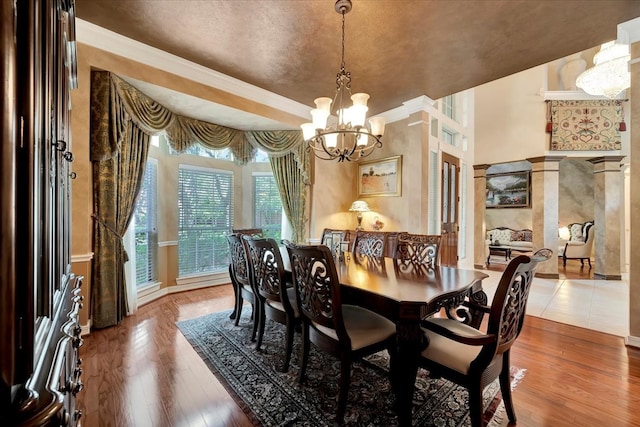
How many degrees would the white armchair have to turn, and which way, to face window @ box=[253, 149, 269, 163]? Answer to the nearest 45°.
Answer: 0° — it already faces it

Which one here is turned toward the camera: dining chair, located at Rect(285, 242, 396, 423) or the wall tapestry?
the wall tapestry

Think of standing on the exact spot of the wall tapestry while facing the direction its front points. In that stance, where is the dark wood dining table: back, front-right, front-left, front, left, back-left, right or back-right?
front

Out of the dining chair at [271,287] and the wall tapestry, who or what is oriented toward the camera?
the wall tapestry

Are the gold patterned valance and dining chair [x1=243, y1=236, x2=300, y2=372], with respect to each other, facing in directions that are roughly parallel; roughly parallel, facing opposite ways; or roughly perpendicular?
roughly perpendicular

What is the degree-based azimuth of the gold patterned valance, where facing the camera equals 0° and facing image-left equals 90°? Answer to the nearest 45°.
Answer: approximately 315°

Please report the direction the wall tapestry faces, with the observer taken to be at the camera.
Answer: facing the viewer

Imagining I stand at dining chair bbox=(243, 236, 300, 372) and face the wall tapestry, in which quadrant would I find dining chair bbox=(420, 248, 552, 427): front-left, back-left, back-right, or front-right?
front-right

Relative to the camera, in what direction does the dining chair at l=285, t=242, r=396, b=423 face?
facing away from the viewer and to the right of the viewer

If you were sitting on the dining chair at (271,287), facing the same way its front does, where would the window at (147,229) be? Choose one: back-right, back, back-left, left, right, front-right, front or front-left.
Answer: left

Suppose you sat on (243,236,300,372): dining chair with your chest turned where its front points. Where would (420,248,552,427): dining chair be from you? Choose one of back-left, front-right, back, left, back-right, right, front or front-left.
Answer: right

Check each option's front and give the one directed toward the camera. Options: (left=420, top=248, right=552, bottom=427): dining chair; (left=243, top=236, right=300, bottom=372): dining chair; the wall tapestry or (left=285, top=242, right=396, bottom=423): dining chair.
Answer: the wall tapestry

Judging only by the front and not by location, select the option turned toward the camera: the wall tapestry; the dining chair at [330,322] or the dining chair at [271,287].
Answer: the wall tapestry

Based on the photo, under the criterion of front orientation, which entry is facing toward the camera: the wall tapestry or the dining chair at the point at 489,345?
the wall tapestry

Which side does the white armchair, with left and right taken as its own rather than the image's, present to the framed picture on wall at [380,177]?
front

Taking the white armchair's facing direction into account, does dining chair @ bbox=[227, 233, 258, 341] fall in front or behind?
in front

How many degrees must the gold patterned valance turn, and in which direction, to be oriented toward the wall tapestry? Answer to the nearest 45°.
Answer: approximately 45° to its left

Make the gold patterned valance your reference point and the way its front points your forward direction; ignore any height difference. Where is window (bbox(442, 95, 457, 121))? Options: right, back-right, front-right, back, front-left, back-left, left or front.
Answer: front-left

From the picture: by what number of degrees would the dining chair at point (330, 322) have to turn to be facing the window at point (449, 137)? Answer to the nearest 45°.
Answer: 0° — it already faces it

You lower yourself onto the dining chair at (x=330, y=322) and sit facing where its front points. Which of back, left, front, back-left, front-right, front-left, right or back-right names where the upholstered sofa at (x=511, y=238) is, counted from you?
front

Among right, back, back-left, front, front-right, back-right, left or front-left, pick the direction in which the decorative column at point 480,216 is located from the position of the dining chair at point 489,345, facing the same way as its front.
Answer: front-right
